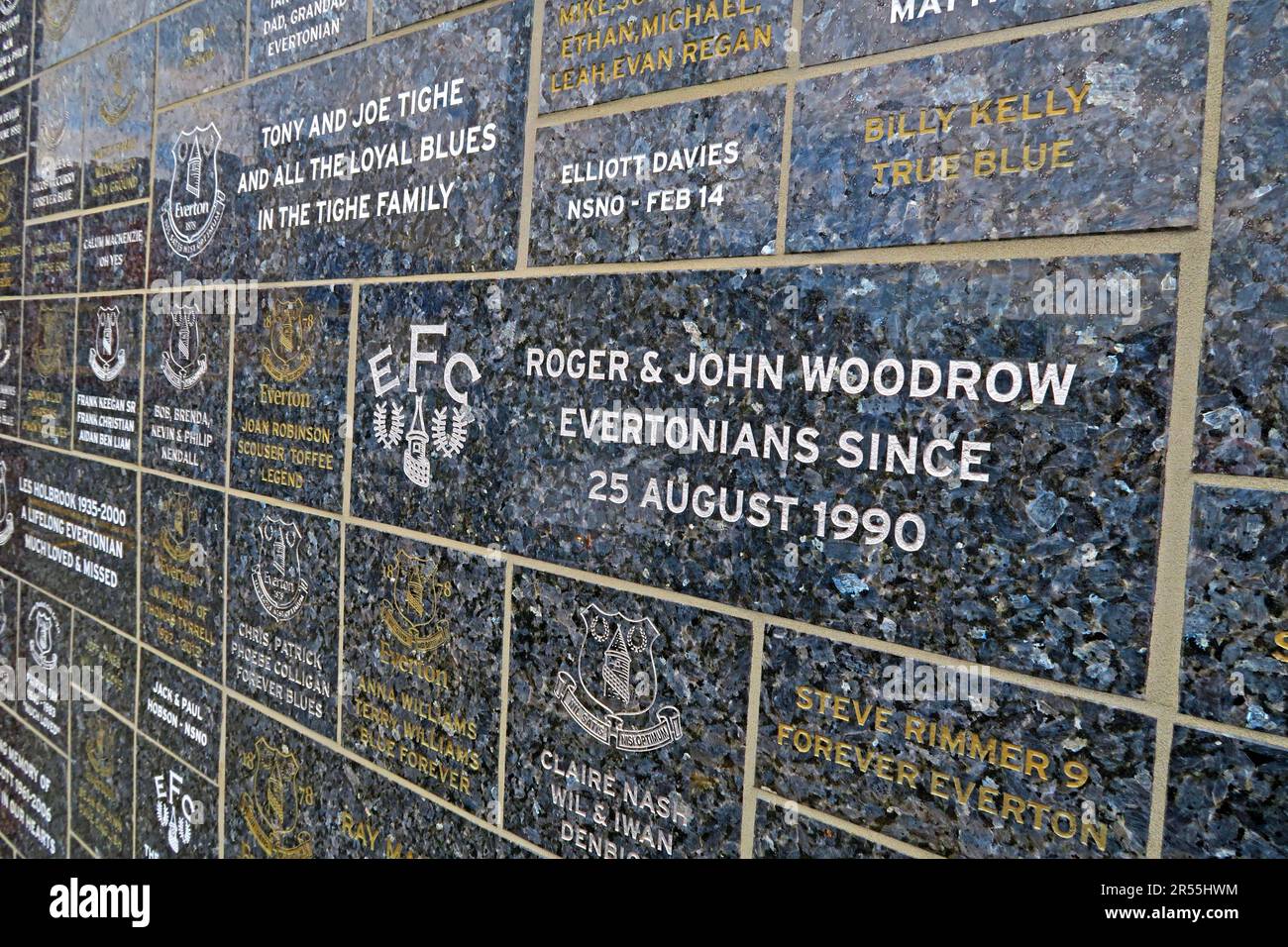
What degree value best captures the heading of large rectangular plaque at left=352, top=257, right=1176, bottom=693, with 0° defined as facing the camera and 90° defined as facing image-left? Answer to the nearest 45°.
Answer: approximately 45°

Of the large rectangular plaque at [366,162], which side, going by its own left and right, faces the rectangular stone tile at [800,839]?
left

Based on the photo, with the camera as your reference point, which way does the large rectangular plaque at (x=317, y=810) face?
facing the viewer and to the left of the viewer

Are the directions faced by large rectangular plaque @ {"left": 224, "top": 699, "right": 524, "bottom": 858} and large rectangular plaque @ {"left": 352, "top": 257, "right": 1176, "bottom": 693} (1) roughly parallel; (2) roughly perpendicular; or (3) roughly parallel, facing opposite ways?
roughly parallel

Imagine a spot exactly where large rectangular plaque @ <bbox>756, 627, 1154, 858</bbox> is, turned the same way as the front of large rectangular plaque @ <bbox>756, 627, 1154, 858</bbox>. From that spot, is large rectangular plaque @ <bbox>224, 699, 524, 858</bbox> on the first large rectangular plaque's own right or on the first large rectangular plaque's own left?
on the first large rectangular plaque's own right

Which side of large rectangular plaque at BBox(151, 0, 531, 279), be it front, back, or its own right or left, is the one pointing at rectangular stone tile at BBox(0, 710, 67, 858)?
right

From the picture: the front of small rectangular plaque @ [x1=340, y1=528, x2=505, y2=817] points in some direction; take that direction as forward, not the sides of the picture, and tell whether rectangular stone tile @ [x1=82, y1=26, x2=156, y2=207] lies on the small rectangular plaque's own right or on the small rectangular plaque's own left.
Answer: on the small rectangular plaque's own right

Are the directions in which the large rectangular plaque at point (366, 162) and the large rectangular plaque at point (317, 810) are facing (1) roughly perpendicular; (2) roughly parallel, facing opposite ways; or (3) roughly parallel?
roughly parallel

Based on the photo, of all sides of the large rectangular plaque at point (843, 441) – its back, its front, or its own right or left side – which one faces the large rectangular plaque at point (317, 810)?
right

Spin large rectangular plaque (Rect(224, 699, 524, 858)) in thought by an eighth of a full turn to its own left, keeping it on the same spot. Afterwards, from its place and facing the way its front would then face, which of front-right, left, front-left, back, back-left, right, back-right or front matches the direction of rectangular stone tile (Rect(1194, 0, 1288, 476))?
front-left

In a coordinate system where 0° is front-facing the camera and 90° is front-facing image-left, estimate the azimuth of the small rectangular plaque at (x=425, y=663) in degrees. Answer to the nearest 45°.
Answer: approximately 45°

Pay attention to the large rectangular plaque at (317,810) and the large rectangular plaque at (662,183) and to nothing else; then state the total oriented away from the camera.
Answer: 0
